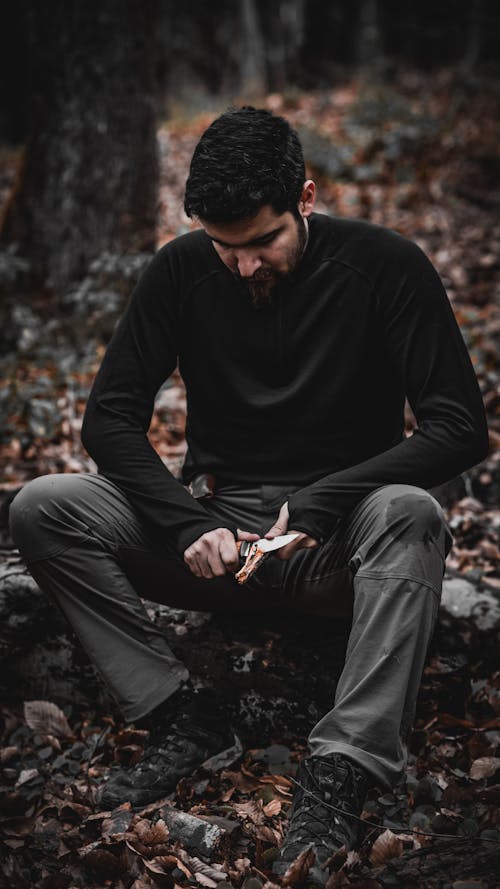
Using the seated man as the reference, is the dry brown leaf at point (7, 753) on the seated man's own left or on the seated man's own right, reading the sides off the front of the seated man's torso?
on the seated man's own right

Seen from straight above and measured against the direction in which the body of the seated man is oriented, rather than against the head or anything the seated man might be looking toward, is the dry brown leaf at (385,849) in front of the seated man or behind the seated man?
in front

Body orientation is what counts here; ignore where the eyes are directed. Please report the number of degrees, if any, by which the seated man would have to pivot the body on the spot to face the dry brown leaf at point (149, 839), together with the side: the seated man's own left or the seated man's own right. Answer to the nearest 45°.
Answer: approximately 45° to the seated man's own right

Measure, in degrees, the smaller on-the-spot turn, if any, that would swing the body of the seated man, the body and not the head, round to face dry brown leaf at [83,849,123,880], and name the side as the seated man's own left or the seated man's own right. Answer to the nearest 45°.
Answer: approximately 45° to the seated man's own right

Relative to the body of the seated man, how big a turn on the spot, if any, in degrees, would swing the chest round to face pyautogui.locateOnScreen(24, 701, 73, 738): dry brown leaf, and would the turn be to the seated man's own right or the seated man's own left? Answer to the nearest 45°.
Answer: approximately 90° to the seated man's own right

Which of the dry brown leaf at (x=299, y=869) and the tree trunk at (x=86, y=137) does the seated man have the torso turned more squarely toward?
the dry brown leaf

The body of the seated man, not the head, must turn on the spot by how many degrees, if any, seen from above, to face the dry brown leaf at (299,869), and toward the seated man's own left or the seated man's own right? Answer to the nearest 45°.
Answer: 0° — they already face it

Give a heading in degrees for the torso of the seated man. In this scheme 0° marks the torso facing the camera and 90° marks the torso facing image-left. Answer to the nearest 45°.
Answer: approximately 0°

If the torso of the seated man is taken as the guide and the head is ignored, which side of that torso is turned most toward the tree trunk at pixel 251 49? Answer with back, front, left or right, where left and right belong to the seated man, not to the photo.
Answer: back
